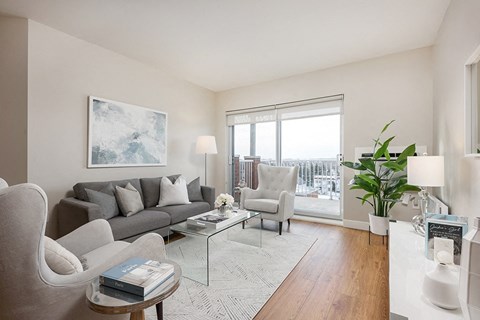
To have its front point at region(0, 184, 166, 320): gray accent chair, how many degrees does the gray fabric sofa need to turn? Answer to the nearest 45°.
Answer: approximately 45° to its right

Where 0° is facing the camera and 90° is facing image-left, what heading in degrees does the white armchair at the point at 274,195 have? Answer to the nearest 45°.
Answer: approximately 45°

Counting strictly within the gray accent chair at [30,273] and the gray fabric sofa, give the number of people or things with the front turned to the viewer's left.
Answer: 0

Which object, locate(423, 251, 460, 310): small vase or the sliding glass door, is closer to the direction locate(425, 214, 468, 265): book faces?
the small vase

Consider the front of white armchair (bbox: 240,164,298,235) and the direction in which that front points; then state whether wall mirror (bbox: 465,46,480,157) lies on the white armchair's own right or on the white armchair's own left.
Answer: on the white armchair's own left

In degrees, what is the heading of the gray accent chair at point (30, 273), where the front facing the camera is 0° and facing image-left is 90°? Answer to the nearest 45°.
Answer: approximately 225°

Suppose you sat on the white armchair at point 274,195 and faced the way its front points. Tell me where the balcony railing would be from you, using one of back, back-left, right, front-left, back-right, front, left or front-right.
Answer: back

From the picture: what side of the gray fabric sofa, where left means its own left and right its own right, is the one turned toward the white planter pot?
front

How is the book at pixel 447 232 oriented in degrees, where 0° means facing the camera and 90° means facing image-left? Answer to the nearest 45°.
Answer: approximately 45°

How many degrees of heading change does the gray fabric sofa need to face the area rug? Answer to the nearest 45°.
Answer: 0° — it already faces it
